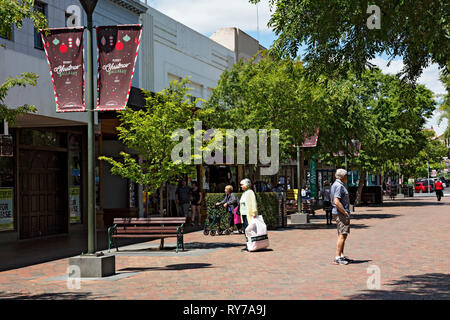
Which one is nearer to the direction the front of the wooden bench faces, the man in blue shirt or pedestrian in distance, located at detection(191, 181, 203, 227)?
the man in blue shirt

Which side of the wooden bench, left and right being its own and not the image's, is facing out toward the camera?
front

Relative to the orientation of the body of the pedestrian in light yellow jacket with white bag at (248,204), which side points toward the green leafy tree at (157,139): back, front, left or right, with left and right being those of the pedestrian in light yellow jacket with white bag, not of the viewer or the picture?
front

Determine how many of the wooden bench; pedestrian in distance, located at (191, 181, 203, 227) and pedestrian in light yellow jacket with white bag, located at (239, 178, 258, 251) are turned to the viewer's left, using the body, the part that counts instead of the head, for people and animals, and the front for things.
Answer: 1

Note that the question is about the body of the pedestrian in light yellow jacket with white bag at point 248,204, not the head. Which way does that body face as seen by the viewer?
to the viewer's left

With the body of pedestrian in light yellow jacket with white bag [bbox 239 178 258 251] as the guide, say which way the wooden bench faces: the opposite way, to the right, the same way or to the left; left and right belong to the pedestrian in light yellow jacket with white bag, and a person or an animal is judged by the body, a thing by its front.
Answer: to the left
